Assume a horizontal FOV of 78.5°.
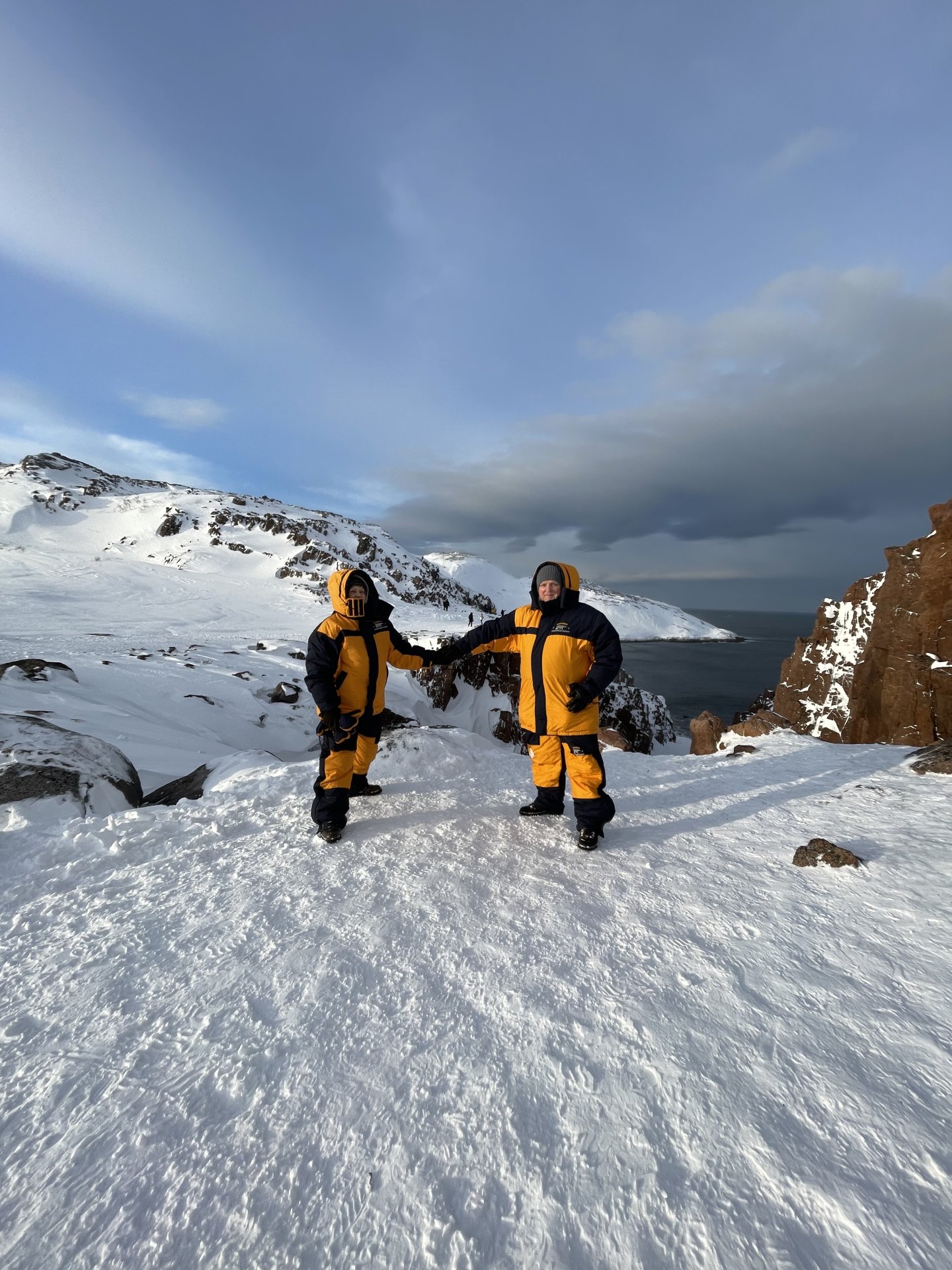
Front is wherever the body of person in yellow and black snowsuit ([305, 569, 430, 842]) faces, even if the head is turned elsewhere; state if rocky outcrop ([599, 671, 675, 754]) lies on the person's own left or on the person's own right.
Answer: on the person's own left

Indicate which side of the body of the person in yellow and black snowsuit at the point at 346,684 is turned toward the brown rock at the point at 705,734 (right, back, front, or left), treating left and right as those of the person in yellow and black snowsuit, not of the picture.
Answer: left

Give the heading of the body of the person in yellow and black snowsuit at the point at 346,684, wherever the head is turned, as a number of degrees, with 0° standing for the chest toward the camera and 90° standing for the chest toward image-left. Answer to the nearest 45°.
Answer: approximately 315°

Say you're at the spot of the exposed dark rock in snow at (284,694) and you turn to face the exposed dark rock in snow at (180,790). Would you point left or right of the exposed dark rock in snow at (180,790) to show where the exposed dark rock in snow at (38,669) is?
right

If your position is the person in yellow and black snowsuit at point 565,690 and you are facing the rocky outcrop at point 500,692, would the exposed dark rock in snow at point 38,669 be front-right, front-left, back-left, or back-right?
front-left

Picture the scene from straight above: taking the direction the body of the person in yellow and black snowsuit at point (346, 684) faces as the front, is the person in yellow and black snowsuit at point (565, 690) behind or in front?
in front

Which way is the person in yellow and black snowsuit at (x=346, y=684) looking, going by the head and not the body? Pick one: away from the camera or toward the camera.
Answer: toward the camera

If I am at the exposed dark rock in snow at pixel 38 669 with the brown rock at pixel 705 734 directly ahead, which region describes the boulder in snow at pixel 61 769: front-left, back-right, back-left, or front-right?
front-right
